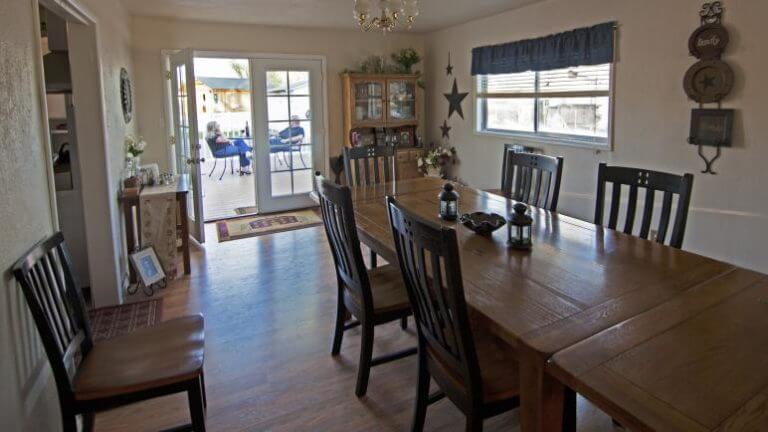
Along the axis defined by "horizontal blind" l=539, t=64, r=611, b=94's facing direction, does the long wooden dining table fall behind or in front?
in front

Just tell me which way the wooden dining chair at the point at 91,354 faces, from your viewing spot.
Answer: facing to the right of the viewer

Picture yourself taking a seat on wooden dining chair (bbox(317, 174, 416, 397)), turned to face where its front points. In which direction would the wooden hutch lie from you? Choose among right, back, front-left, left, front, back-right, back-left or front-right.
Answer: front-left

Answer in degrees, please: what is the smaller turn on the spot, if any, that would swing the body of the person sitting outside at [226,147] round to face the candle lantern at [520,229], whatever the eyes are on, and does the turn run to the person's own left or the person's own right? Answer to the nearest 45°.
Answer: approximately 90° to the person's own right

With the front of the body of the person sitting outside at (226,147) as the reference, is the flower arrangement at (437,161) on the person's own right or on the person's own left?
on the person's own right

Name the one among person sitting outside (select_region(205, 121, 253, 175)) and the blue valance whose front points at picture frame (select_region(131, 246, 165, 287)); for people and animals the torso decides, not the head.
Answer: the blue valance

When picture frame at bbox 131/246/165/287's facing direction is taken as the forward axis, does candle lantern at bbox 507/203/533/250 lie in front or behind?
in front

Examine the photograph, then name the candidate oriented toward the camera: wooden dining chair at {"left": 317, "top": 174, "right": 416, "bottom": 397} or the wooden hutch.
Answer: the wooden hutch

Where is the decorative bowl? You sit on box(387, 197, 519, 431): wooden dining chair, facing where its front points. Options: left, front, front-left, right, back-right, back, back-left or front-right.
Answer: front-left

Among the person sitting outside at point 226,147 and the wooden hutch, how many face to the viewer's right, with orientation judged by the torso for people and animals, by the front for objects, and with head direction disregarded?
1

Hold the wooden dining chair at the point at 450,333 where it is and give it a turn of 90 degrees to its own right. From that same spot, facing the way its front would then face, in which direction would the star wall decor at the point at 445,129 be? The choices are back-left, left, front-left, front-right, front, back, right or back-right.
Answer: back-left

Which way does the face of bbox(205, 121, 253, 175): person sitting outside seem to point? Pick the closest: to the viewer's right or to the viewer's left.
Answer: to the viewer's right

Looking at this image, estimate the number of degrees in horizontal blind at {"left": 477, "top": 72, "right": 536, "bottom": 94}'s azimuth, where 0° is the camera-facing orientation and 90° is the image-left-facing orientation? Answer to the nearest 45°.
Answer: approximately 45°

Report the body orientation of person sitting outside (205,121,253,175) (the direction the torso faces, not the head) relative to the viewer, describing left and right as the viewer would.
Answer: facing to the right of the viewer

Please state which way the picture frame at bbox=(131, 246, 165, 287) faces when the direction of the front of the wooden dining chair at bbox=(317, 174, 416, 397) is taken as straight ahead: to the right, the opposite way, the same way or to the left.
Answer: to the right
